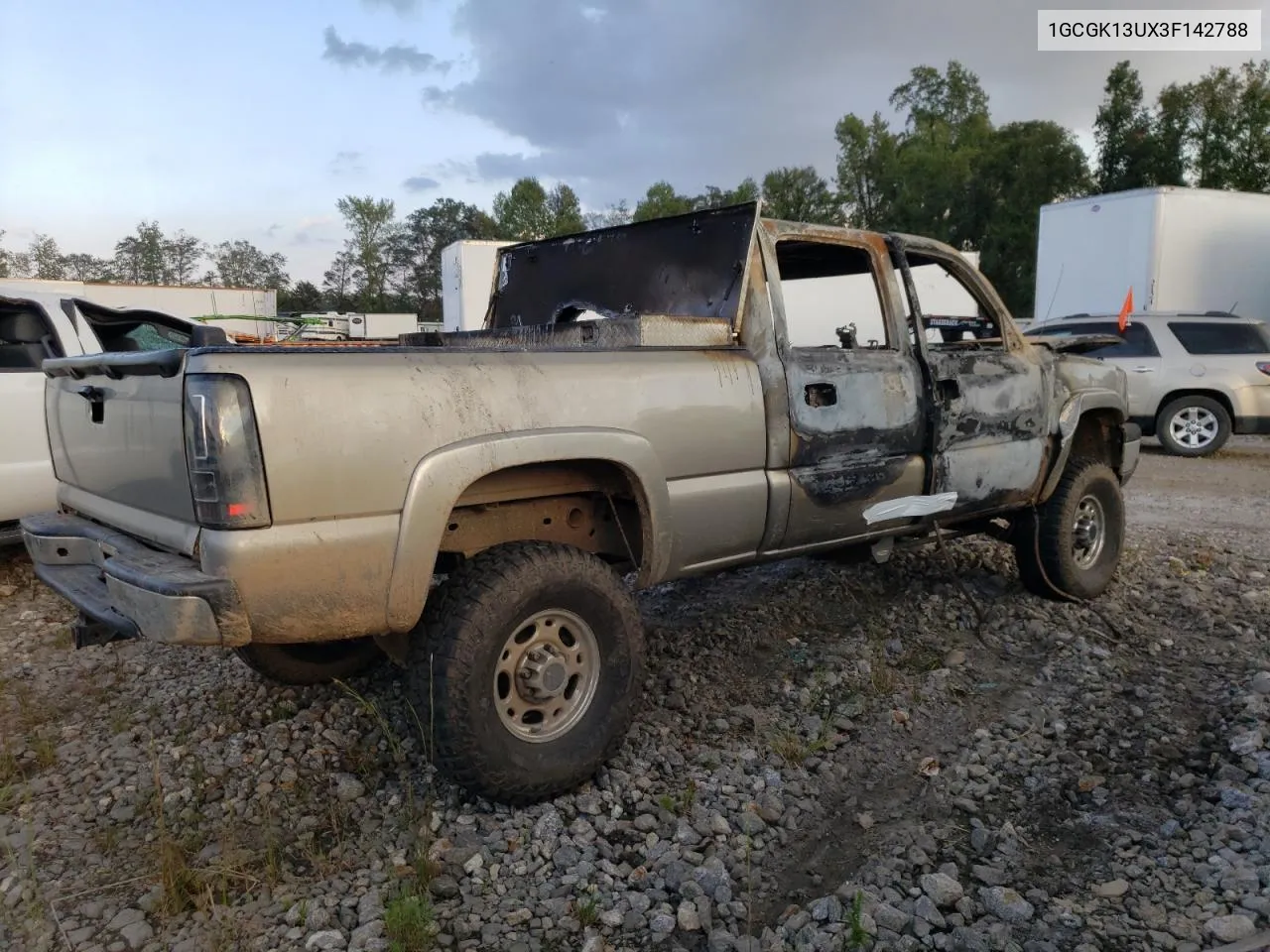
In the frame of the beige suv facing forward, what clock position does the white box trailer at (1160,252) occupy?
The white box trailer is roughly at 3 o'clock from the beige suv.

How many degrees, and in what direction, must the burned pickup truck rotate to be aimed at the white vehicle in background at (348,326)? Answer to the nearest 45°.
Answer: approximately 45° to its left

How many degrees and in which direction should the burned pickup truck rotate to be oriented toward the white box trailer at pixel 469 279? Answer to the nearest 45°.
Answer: approximately 45° to its left

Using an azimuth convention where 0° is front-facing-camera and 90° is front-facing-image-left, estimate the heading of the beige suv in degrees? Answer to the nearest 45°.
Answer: approximately 90°

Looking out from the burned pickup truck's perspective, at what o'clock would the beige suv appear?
The beige suv is roughly at 12 o'clock from the burned pickup truck.

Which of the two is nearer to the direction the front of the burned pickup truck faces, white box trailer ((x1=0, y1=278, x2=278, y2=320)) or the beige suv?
the beige suv

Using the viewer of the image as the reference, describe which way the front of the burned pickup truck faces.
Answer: facing away from the viewer and to the right of the viewer
